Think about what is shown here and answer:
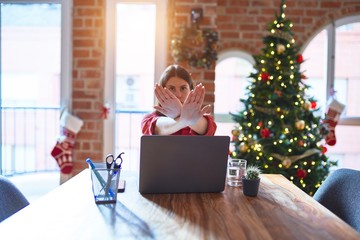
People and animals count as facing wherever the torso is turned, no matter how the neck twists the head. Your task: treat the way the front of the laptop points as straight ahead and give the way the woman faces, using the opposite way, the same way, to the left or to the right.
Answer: the opposite way

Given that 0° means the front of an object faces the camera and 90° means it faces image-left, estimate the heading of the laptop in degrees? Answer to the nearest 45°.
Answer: approximately 180°

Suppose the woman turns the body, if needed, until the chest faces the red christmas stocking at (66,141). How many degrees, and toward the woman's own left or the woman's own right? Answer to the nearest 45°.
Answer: approximately 135° to the woman's own right

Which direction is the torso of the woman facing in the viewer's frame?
toward the camera

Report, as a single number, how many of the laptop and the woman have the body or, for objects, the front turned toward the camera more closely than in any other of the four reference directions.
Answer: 1

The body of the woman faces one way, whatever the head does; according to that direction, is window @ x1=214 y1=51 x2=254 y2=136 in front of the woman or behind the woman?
behind

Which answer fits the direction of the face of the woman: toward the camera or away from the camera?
toward the camera

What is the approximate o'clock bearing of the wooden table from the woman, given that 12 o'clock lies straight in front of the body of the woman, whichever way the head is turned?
The wooden table is roughly at 12 o'clock from the woman.

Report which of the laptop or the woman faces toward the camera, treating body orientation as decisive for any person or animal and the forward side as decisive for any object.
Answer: the woman

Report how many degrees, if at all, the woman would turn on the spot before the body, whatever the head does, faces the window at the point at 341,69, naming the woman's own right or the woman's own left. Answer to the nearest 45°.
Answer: approximately 135° to the woman's own left

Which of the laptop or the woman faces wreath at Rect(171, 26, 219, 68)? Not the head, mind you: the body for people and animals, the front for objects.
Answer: the laptop
